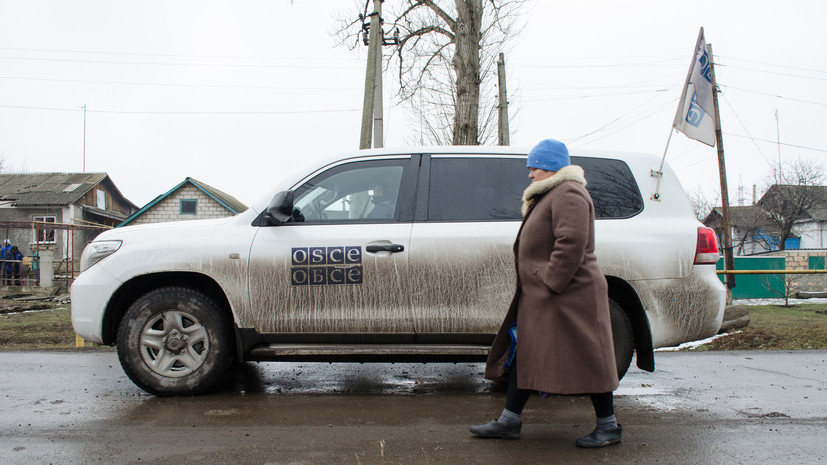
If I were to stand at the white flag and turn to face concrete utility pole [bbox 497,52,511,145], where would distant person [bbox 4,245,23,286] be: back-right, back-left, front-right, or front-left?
front-left

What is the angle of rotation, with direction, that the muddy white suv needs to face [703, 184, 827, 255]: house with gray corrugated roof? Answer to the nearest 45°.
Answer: approximately 135° to its right

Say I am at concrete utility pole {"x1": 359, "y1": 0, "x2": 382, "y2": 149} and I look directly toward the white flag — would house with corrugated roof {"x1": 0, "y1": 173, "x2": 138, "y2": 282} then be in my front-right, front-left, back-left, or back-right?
back-right

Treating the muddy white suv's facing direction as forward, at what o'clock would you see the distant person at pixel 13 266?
The distant person is roughly at 2 o'clock from the muddy white suv.

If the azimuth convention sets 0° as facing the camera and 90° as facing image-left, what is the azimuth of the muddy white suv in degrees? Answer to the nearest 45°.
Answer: approximately 90°

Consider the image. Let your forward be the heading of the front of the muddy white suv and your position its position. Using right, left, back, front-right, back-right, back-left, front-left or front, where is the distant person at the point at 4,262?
front-right

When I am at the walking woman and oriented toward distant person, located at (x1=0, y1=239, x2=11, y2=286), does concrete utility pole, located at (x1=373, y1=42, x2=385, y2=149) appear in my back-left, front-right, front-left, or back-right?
front-right

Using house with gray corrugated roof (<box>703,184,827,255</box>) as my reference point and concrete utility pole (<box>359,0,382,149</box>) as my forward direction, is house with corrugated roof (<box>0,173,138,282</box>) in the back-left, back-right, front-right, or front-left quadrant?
front-right
